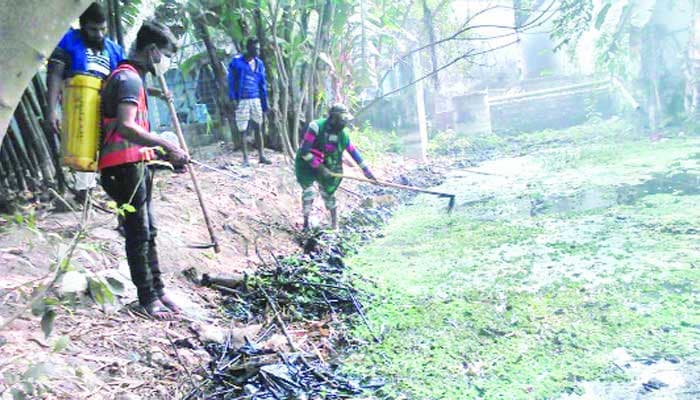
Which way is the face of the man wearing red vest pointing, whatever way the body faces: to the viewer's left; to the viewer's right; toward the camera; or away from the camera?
to the viewer's right

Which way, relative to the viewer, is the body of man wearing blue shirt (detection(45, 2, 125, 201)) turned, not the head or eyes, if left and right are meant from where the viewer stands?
facing the viewer and to the right of the viewer

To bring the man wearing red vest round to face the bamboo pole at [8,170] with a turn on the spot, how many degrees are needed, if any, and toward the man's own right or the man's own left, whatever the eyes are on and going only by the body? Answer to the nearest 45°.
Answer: approximately 135° to the man's own left

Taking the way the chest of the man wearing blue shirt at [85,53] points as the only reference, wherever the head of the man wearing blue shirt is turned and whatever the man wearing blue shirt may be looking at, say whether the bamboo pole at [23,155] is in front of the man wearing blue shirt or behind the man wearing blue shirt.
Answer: behind

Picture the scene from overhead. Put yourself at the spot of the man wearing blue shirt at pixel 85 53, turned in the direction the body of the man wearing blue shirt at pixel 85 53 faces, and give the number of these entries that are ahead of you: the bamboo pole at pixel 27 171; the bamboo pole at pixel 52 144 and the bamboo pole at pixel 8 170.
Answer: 0

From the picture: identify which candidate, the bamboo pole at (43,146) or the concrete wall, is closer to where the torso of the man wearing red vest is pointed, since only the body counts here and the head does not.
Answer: the concrete wall

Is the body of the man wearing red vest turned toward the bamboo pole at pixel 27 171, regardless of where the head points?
no

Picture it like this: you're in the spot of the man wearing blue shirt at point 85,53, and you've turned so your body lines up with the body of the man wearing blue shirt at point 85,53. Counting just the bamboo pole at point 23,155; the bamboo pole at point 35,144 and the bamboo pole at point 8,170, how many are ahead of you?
0

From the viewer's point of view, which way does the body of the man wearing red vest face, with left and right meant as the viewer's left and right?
facing to the right of the viewer

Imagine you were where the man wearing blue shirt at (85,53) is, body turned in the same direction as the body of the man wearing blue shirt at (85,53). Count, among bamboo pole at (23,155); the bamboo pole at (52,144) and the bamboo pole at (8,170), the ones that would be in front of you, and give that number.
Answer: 0

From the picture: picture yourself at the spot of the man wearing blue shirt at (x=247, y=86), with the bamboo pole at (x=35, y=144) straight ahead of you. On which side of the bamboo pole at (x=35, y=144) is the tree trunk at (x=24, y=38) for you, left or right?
left

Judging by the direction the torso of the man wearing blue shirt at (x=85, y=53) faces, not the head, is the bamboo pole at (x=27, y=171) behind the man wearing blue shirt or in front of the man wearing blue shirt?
behind
